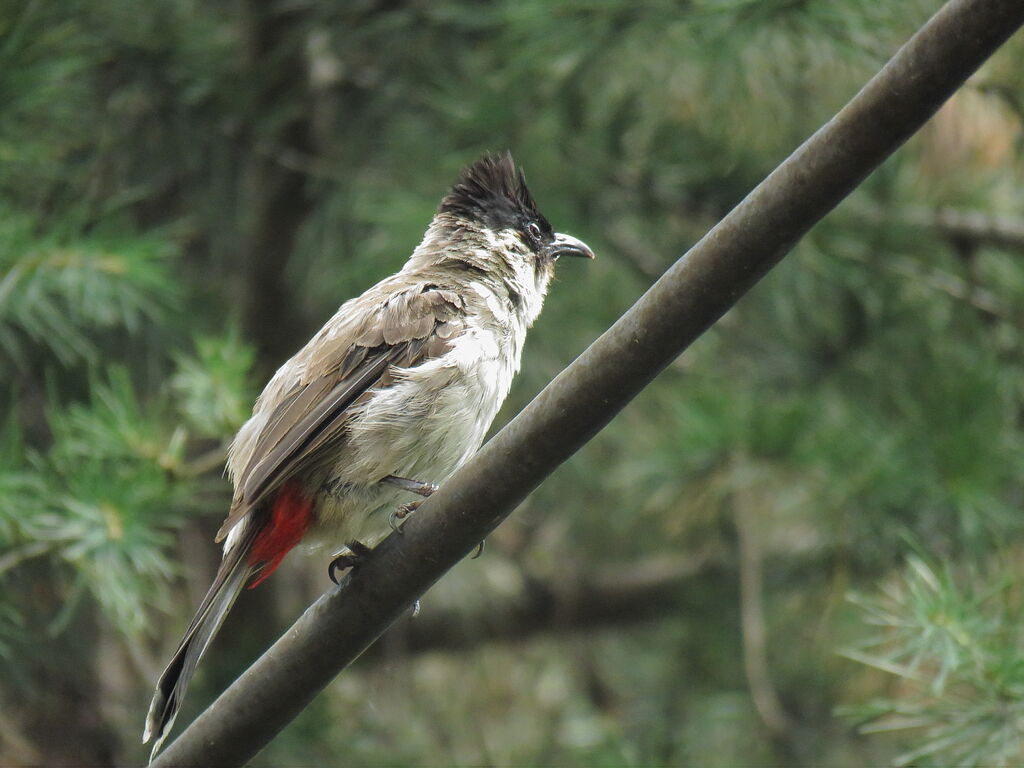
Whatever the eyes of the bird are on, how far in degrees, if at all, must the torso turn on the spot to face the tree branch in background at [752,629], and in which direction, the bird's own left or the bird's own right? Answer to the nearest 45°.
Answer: approximately 45° to the bird's own left

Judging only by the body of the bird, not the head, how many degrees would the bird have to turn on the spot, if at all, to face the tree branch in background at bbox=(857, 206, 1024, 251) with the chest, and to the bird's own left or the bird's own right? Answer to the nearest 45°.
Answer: approximately 45° to the bird's own left

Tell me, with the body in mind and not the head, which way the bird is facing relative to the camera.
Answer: to the viewer's right

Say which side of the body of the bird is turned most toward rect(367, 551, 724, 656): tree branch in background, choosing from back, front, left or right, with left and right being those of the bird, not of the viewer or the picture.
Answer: left
